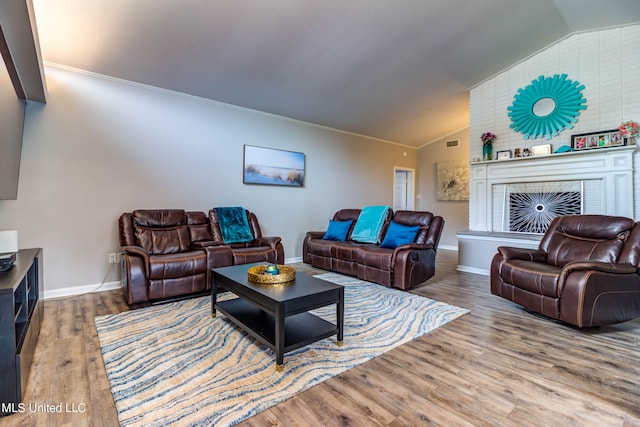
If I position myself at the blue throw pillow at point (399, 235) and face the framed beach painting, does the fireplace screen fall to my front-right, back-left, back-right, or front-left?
back-right

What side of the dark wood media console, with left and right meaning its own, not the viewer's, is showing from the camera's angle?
right

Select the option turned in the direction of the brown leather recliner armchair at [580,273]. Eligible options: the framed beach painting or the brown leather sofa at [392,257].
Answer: the framed beach painting

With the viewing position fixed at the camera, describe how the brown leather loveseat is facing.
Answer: facing the viewer and to the right of the viewer

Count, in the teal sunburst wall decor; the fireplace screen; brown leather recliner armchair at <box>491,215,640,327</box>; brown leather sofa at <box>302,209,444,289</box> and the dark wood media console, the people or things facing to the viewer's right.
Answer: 1

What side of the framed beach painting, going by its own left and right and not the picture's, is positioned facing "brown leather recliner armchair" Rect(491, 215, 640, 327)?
front

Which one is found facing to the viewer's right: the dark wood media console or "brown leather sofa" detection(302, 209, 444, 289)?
the dark wood media console

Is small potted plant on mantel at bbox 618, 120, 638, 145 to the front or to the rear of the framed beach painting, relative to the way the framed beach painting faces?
to the front

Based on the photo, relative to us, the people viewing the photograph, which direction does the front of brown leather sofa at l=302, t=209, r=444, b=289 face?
facing the viewer and to the left of the viewer

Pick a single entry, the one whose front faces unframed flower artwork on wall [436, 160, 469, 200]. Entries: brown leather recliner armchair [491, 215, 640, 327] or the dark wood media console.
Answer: the dark wood media console

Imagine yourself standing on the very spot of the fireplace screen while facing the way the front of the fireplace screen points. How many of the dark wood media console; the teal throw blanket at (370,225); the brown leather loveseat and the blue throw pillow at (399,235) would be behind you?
0

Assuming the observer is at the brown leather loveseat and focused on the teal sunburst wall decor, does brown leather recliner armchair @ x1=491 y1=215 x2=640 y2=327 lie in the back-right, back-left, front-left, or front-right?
front-right

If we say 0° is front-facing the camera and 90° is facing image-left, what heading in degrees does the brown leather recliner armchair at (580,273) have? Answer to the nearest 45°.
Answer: approximately 45°

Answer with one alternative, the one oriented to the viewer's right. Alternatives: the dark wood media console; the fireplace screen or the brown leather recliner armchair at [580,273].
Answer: the dark wood media console

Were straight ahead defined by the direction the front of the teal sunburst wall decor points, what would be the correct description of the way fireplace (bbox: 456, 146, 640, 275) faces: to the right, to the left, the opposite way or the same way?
the same way

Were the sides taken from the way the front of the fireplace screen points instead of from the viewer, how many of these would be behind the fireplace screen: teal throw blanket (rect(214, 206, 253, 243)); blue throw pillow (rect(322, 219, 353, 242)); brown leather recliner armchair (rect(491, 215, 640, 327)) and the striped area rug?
0

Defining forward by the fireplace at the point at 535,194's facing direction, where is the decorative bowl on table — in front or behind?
in front
